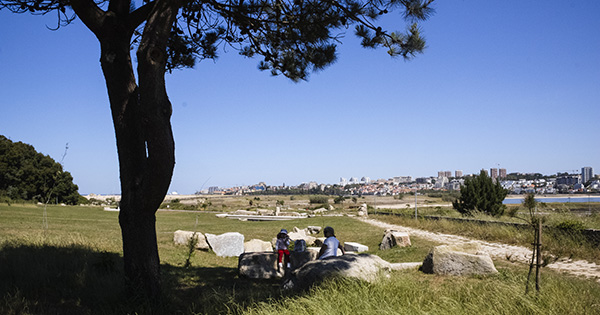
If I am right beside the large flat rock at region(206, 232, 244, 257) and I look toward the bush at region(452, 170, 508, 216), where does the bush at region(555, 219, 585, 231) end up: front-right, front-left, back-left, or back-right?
front-right

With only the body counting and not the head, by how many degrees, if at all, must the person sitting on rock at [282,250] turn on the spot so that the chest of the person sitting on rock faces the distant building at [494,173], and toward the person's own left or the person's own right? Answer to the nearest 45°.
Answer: approximately 135° to the person's own left

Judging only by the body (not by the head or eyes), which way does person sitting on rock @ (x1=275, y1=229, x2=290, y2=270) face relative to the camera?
toward the camera

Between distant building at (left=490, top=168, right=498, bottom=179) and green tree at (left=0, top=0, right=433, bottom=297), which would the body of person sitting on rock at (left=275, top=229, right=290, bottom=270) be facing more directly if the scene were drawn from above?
the green tree

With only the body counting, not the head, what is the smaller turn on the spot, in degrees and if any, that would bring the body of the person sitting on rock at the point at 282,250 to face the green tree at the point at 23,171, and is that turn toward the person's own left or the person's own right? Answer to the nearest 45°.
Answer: approximately 135° to the person's own right
